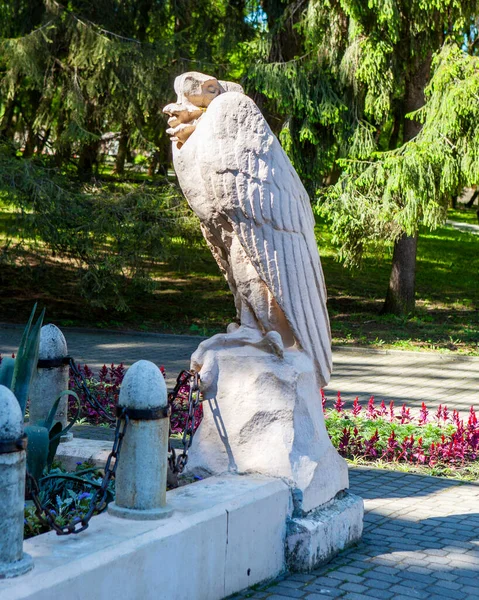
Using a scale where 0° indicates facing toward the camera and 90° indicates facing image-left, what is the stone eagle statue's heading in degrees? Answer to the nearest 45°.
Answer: approximately 90°

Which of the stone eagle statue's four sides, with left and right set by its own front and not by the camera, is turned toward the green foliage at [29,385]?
front

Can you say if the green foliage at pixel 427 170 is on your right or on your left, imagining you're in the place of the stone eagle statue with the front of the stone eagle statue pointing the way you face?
on your right

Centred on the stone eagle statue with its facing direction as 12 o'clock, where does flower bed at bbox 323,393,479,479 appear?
The flower bed is roughly at 4 o'clock from the stone eagle statue.

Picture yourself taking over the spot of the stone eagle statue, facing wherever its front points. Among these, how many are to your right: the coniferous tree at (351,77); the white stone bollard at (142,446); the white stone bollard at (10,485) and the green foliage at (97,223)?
2

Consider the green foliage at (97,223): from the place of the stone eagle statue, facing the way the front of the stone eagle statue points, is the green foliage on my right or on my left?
on my right

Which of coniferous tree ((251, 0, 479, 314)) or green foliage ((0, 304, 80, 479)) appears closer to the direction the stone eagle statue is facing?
the green foliage

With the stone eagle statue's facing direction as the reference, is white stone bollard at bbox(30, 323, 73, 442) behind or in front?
in front

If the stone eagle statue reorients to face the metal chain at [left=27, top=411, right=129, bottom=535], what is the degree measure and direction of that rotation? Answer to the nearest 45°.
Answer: approximately 45° to its left

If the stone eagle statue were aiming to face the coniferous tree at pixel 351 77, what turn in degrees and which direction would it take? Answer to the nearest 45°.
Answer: approximately 90° to its right
